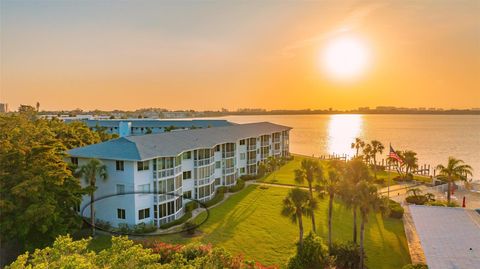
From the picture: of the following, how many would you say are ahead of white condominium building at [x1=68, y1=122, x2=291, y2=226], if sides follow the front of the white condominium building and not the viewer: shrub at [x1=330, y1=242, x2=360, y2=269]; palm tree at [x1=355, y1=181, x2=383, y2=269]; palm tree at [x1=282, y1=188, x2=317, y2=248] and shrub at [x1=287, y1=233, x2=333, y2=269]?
4

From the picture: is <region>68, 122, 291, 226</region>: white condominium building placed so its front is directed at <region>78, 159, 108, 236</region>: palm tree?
no

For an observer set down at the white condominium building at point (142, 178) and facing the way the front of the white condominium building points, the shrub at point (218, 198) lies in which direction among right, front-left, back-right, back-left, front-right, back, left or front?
left

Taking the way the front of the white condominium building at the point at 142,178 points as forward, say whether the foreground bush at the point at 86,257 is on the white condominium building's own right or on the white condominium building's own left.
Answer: on the white condominium building's own right

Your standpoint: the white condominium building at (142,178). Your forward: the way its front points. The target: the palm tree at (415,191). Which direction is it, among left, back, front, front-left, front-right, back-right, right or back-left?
front-left

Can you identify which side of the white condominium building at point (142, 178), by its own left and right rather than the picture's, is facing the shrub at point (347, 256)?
front

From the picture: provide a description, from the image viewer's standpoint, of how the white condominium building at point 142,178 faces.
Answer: facing the viewer and to the right of the viewer

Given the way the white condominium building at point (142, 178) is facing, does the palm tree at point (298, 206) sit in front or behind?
in front

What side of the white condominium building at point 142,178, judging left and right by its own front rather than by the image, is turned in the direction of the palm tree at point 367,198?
front

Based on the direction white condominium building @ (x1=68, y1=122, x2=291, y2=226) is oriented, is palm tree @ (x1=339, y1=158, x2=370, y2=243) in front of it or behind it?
in front

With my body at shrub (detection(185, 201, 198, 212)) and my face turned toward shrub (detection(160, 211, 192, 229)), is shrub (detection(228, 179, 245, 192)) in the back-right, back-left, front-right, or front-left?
back-left
